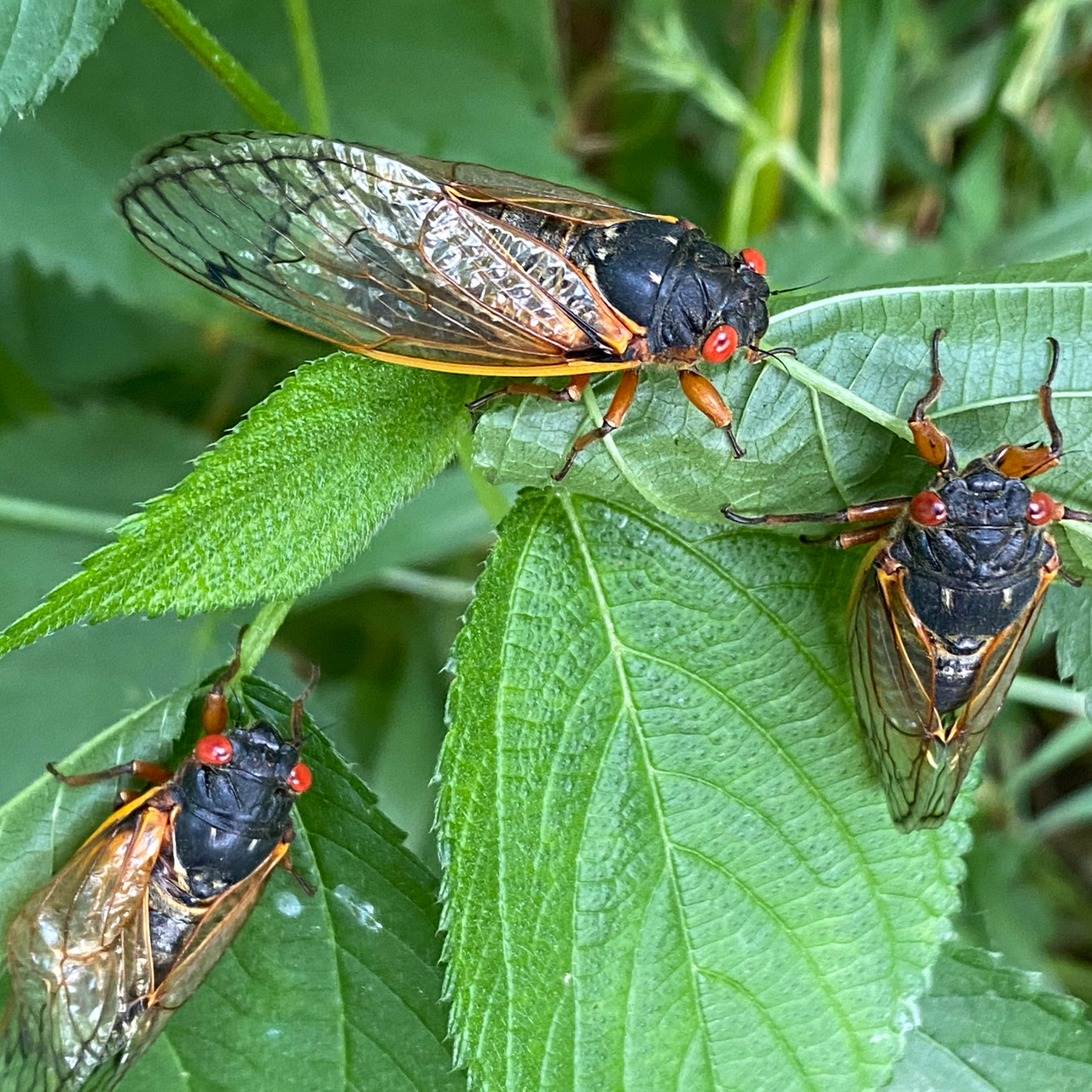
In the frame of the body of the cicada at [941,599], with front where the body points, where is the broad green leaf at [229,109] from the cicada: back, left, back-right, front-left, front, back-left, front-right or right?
left

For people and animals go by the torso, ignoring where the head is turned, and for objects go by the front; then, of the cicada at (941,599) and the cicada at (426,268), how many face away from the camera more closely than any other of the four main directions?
1

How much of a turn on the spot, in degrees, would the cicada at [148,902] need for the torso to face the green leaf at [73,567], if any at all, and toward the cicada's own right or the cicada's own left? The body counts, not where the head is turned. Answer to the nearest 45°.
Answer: approximately 90° to the cicada's own left

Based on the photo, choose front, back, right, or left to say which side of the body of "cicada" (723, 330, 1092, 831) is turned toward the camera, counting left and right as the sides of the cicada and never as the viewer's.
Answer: back

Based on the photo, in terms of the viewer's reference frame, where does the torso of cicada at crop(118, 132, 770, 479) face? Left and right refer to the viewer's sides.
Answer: facing to the right of the viewer

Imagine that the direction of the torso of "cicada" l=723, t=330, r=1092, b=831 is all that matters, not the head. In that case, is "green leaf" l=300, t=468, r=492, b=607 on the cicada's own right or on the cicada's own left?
on the cicada's own left

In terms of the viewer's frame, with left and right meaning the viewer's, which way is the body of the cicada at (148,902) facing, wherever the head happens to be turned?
facing away from the viewer and to the right of the viewer

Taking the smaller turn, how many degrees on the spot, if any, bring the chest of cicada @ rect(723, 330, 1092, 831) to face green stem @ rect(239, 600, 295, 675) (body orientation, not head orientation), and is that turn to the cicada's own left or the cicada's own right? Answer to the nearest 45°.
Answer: approximately 90° to the cicada's own left
